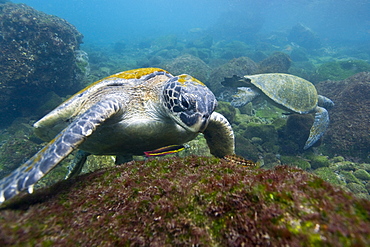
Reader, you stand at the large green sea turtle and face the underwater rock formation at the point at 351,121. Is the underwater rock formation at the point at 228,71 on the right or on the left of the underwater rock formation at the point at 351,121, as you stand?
left

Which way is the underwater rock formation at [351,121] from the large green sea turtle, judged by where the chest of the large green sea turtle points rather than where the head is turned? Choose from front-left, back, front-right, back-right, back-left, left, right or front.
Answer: front-left

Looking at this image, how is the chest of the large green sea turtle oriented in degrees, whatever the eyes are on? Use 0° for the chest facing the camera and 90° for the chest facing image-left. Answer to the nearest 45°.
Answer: approximately 315°

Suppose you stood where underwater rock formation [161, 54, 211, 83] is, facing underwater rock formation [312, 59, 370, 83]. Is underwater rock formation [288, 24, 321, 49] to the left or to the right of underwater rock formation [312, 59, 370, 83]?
left

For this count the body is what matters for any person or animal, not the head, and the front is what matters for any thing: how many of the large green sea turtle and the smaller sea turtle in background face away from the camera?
0

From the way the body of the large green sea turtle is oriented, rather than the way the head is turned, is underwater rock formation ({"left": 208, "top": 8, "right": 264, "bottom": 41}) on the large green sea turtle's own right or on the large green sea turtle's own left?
on the large green sea turtle's own left
